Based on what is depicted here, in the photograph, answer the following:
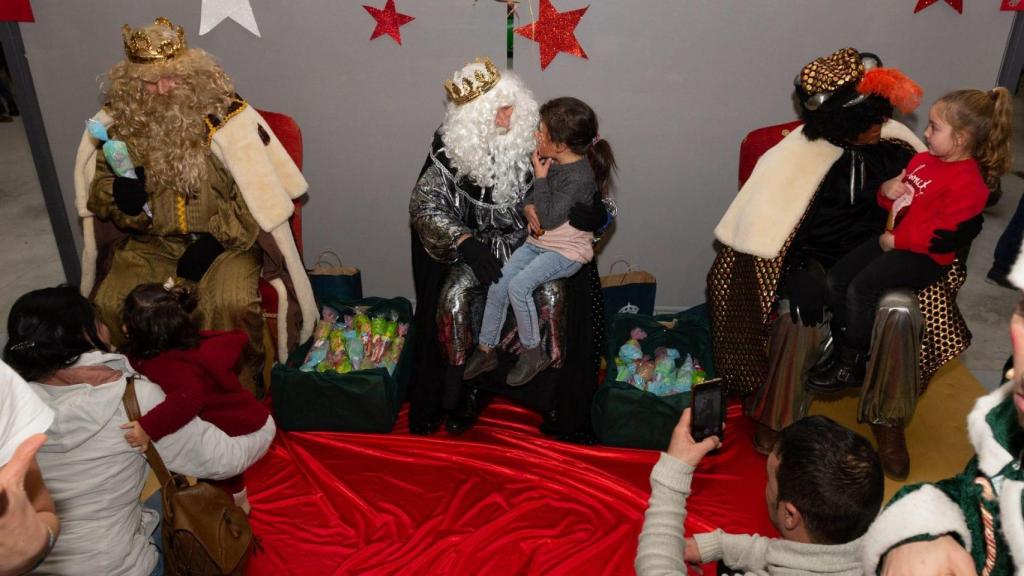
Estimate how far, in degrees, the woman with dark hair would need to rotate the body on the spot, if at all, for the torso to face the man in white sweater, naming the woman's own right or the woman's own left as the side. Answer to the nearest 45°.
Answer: approximately 90° to the woman's own right

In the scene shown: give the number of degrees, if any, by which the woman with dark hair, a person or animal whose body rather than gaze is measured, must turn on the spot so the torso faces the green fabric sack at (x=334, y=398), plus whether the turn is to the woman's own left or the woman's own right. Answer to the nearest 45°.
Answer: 0° — they already face it

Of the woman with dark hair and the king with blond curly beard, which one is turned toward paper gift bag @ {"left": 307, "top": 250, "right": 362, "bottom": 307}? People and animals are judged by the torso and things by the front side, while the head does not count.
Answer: the woman with dark hair

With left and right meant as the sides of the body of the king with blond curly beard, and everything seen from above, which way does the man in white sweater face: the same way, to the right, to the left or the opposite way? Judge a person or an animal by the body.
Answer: the opposite way

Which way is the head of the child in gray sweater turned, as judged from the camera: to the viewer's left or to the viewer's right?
to the viewer's left
